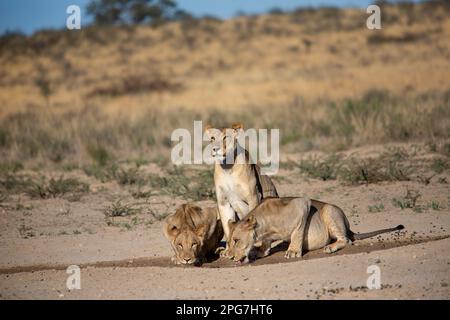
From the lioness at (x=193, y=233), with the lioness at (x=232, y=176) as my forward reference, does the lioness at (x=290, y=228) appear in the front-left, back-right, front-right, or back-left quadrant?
front-right

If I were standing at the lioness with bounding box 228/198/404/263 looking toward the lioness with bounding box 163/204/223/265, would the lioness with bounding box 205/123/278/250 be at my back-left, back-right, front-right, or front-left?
front-right

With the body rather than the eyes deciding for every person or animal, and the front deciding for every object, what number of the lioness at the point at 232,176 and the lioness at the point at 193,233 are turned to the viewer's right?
0

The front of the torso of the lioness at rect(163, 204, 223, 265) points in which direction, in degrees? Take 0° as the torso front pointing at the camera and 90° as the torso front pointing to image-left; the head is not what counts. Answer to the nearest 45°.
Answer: approximately 0°

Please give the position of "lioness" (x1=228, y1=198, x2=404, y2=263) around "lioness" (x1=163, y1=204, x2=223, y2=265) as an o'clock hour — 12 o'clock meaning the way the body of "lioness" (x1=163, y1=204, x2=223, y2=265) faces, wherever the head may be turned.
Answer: "lioness" (x1=228, y1=198, x2=404, y2=263) is roughly at 9 o'clock from "lioness" (x1=163, y1=204, x2=223, y2=265).

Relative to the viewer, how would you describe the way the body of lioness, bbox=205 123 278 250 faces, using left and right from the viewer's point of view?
facing the viewer and to the left of the viewer

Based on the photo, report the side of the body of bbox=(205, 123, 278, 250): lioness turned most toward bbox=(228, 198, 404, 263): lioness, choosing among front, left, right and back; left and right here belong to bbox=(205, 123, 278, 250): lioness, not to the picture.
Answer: left

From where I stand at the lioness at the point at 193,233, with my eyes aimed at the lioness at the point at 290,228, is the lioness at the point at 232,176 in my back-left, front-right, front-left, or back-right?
front-left
